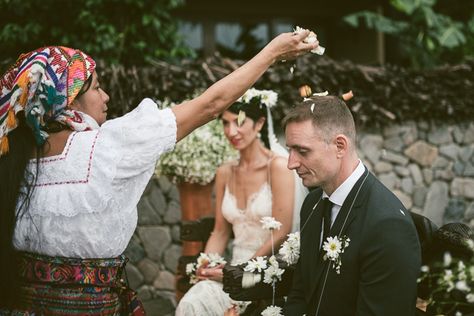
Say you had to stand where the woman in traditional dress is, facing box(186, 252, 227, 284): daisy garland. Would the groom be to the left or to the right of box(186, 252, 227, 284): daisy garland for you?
right

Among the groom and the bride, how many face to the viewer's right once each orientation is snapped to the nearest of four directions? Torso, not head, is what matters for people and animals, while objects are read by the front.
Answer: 0

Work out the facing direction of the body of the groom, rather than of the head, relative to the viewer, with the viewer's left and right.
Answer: facing the viewer and to the left of the viewer

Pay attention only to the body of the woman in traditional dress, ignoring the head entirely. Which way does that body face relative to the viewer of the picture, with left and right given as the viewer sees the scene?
facing away from the viewer and to the right of the viewer

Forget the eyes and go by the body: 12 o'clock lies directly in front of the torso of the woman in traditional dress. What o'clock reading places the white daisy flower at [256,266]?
The white daisy flower is roughly at 12 o'clock from the woman in traditional dress.

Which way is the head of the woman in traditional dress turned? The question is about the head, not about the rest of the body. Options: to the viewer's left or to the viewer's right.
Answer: to the viewer's right

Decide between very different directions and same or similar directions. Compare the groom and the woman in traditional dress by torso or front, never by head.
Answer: very different directions

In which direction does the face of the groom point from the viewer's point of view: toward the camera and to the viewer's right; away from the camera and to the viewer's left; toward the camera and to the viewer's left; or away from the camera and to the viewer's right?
toward the camera and to the viewer's left

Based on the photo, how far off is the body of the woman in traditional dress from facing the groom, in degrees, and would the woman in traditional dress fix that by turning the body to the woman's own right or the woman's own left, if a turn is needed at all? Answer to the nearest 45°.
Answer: approximately 45° to the woman's own right
